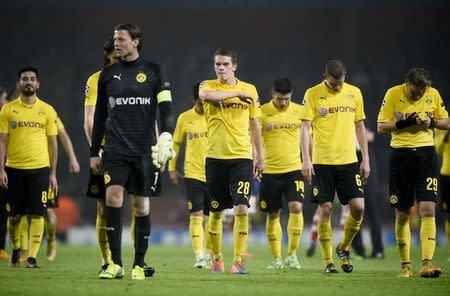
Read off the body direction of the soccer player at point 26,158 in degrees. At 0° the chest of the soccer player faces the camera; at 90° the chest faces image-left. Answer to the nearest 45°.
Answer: approximately 0°

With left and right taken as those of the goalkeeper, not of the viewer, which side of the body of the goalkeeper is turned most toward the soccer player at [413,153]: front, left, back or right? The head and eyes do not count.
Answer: left

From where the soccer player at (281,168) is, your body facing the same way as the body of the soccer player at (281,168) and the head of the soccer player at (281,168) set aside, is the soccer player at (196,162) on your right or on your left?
on your right

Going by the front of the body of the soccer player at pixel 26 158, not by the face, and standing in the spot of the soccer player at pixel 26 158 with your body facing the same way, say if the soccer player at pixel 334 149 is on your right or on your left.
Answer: on your left

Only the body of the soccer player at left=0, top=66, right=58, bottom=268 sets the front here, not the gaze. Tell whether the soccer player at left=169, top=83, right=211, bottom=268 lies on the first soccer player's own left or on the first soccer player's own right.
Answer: on the first soccer player's own left

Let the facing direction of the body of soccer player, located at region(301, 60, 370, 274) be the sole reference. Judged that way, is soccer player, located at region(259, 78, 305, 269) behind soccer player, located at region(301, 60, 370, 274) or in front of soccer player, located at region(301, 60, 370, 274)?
behind

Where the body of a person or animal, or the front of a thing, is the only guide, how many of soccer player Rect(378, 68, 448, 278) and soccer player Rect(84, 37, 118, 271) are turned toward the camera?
2
